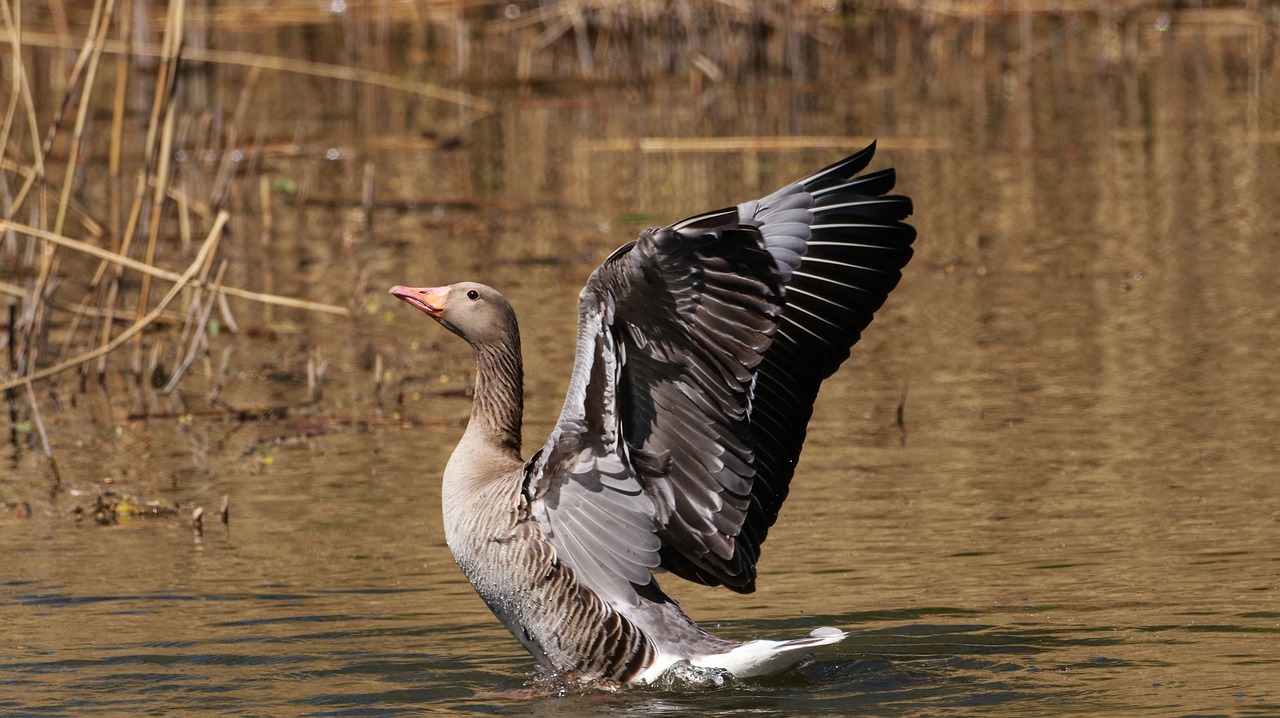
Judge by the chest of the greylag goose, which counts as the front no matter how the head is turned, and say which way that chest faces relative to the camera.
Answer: to the viewer's left
